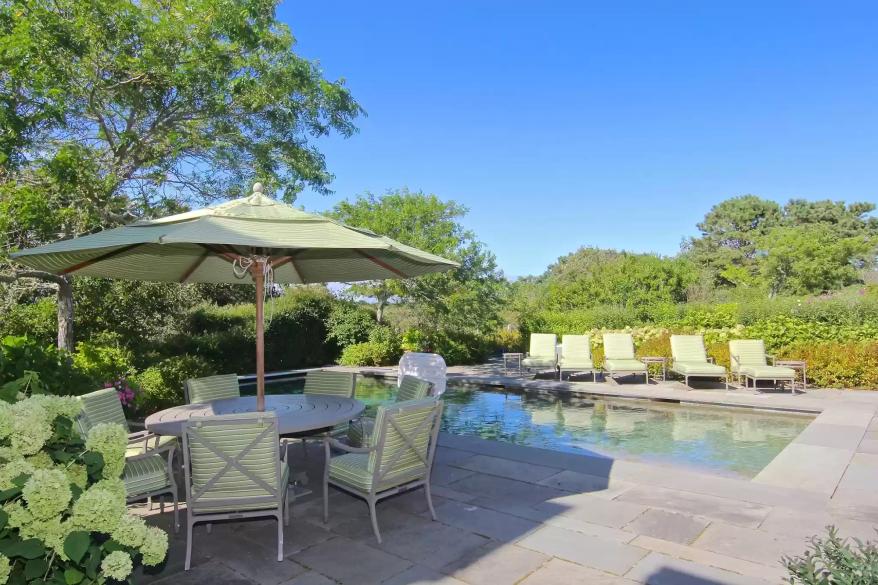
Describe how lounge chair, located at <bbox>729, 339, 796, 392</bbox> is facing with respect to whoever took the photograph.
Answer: facing the viewer and to the right of the viewer

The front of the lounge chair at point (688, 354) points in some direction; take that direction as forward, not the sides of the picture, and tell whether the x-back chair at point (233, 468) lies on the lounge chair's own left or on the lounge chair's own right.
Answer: on the lounge chair's own right

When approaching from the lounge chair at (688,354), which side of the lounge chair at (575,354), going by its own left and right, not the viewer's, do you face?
left

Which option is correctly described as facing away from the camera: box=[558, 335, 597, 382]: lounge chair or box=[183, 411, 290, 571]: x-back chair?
the x-back chair

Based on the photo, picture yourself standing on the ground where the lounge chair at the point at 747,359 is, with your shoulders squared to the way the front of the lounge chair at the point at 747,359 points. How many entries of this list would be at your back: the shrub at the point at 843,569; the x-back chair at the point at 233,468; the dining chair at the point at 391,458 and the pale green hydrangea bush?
0

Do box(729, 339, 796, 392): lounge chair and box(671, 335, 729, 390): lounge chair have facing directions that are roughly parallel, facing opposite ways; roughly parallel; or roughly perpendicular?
roughly parallel

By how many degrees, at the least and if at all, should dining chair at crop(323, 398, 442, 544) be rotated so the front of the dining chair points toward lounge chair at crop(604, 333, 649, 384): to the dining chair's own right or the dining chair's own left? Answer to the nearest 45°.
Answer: approximately 90° to the dining chair's own right

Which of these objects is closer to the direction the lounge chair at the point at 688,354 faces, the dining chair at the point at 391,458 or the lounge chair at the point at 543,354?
the dining chair

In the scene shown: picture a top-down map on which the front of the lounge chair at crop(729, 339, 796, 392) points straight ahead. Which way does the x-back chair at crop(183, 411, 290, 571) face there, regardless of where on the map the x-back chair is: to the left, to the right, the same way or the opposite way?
the opposite way

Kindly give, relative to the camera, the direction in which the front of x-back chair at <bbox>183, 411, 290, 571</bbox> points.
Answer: facing away from the viewer

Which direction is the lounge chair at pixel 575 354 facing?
toward the camera

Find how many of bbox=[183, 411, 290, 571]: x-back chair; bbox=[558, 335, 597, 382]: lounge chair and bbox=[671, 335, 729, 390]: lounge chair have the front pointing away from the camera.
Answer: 1

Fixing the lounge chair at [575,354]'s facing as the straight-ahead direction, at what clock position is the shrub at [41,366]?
The shrub is roughly at 1 o'clock from the lounge chair.

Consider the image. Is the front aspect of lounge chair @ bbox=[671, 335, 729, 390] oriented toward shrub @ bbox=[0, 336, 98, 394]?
no

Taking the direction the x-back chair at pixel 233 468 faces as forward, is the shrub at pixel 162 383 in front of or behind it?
in front

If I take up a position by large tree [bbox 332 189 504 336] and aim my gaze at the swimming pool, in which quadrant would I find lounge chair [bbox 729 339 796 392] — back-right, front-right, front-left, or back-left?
front-left

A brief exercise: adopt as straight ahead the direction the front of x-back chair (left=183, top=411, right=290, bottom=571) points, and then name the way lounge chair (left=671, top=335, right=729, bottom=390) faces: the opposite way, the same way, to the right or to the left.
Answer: the opposite way

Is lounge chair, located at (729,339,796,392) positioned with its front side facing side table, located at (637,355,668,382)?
no

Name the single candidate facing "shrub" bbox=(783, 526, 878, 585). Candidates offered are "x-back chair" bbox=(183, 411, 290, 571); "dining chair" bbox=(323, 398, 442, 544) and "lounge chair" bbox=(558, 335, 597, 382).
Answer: the lounge chair

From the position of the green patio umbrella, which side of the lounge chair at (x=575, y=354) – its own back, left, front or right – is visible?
front

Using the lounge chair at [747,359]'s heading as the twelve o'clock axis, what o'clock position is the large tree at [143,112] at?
The large tree is roughly at 3 o'clock from the lounge chair.
